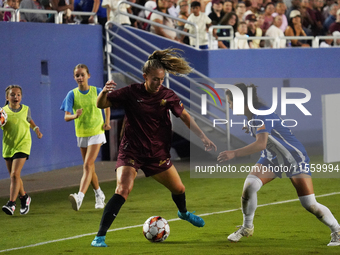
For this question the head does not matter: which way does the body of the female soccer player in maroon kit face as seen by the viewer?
toward the camera

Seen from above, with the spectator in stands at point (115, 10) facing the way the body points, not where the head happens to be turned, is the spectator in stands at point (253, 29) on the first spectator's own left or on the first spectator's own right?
on the first spectator's own left

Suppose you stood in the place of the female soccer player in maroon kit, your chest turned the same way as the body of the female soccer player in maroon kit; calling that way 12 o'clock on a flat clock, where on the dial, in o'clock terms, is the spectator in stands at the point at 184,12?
The spectator in stands is roughly at 6 o'clock from the female soccer player in maroon kit.

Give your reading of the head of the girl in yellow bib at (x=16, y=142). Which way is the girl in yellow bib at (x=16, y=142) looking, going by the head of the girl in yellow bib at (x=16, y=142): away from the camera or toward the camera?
toward the camera

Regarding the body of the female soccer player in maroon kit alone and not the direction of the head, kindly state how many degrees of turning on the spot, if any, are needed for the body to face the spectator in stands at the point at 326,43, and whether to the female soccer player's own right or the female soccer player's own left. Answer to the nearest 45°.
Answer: approximately 135° to the female soccer player's own left

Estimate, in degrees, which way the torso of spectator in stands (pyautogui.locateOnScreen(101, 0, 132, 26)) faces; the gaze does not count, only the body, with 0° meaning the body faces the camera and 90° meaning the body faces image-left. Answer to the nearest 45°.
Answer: approximately 315°

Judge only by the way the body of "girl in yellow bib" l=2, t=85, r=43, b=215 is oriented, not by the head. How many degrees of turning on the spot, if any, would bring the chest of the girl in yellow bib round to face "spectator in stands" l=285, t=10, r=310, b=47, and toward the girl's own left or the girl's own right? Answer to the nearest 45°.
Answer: approximately 135° to the girl's own left

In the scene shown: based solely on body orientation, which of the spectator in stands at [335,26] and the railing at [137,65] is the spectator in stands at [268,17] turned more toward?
the railing

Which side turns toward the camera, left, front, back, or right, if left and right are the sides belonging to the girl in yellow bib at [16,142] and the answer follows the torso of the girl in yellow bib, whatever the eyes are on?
front

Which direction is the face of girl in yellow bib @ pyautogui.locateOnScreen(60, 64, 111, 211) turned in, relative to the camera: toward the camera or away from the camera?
toward the camera

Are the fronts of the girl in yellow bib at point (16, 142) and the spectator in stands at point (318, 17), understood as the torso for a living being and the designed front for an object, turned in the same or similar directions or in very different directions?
same or similar directions
